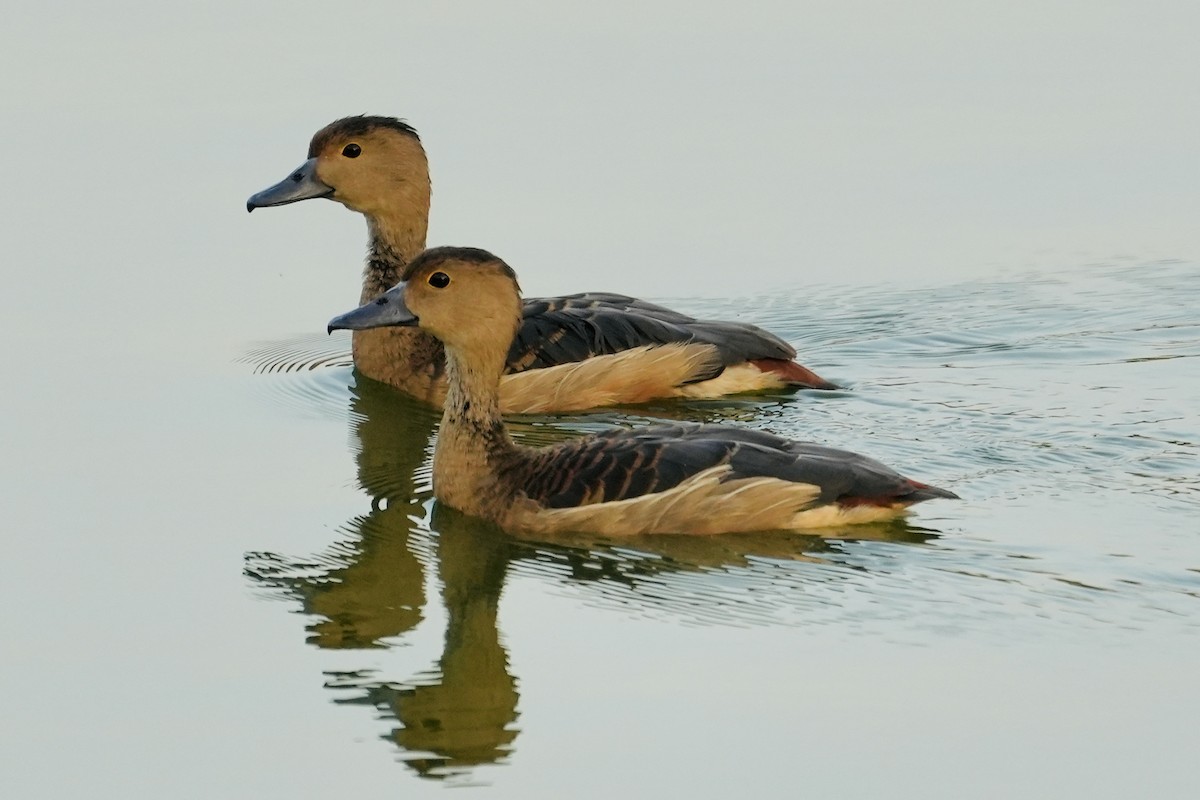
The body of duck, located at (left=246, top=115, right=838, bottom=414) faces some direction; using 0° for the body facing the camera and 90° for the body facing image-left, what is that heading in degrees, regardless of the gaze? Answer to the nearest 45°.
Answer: approximately 90°

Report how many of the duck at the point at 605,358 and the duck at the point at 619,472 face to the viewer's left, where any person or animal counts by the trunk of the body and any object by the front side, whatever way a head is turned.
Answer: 2

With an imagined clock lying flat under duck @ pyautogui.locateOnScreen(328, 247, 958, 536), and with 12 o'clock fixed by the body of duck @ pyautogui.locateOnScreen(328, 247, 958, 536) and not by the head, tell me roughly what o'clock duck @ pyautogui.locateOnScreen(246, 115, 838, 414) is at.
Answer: duck @ pyautogui.locateOnScreen(246, 115, 838, 414) is roughly at 3 o'clock from duck @ pyautogui.locateOnScreen(328, 247, 958, 536).

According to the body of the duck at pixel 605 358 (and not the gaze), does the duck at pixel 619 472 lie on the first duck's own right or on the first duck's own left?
on the first duck's own left

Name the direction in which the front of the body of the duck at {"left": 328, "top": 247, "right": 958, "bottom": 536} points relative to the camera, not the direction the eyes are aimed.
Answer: to the viewer's left
